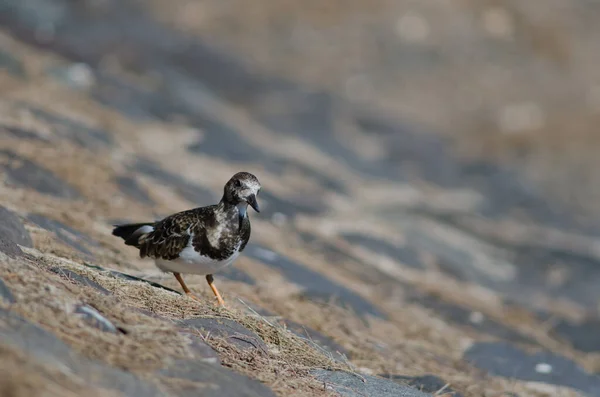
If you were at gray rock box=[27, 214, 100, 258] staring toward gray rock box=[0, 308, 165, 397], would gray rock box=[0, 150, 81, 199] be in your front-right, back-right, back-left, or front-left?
back-right

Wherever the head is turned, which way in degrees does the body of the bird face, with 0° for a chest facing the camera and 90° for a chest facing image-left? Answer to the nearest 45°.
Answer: approximately 315°

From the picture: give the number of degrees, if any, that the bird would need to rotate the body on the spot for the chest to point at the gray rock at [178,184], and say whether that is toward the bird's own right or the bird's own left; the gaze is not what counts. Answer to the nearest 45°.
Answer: approximately 135° to the bird's own left

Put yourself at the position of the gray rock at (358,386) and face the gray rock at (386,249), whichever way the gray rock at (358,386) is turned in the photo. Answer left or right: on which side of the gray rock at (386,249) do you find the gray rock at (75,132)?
left

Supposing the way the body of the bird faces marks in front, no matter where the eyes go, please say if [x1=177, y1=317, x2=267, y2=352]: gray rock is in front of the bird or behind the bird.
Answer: in front

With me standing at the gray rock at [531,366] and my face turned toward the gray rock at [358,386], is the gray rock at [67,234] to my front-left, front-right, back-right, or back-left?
front-right

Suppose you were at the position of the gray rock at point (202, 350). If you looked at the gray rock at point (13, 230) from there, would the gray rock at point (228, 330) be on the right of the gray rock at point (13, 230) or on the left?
right

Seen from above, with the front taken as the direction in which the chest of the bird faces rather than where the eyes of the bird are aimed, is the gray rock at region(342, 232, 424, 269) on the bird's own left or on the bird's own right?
on the bird's own left

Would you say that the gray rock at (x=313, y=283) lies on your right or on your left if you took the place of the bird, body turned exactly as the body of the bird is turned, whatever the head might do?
on your left

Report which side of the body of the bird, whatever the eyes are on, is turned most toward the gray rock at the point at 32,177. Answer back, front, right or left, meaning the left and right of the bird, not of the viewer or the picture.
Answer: back

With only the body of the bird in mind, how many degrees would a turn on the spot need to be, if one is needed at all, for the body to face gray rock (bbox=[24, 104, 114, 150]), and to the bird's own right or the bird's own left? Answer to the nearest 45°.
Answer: approximately 135° to the bird's own left

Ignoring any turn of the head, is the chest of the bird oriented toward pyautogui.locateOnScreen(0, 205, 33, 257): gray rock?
no

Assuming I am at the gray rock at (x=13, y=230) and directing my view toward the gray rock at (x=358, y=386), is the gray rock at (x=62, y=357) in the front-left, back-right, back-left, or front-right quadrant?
front-right

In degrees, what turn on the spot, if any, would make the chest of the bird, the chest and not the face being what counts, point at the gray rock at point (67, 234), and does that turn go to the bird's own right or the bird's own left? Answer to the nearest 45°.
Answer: approximately 180°

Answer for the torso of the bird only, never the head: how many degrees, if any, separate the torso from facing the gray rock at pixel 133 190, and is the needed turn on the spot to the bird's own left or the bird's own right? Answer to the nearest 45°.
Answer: approximately 135° to the bird's own left
